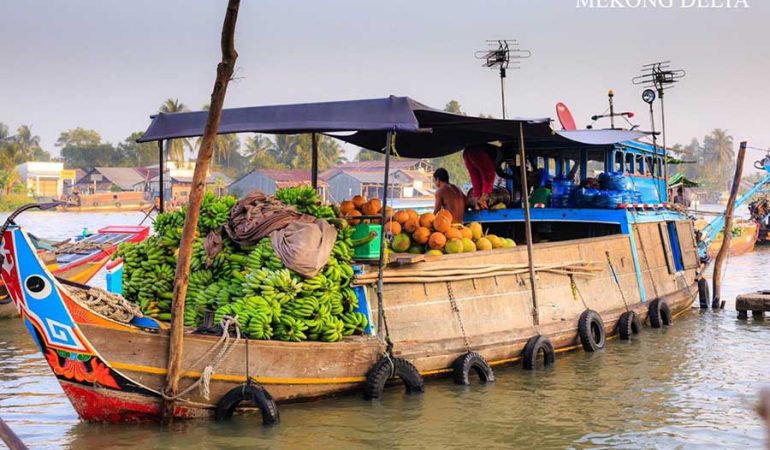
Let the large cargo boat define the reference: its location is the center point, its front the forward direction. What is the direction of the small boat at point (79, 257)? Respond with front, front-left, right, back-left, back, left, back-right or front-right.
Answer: right

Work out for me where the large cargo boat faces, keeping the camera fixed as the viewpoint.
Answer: facing the viewer and to the left of the viewer

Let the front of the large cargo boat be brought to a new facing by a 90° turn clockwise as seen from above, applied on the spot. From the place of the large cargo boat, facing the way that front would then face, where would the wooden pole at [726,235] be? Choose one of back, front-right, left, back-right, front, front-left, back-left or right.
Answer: right

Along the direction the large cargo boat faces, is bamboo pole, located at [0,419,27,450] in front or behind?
in front
